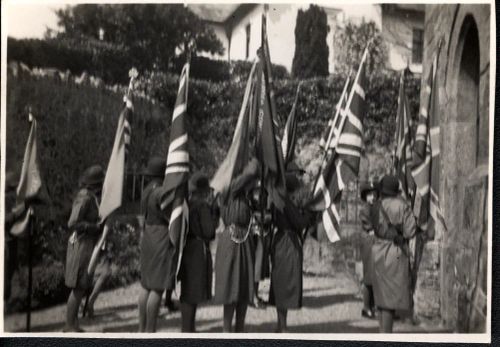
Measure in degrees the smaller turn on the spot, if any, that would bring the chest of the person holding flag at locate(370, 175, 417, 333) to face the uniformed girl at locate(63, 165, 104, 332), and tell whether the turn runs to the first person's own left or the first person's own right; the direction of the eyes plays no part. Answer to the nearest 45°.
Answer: approximately 90° to the first person's own left

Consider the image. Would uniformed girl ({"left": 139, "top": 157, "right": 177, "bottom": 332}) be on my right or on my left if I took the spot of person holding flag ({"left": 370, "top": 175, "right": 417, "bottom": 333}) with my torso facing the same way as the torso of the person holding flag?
on my left

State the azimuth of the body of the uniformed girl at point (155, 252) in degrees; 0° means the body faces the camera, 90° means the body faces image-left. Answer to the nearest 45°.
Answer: approximately 225°

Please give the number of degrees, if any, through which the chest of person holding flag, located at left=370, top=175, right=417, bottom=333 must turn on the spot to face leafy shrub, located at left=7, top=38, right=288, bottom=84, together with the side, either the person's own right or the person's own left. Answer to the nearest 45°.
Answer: approximately 90° to the person's own left

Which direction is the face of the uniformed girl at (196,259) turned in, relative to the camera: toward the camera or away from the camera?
away from the camera

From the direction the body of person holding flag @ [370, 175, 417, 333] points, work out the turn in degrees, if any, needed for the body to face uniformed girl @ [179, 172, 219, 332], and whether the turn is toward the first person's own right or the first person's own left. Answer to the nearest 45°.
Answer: approximately 90° to the first person's own left

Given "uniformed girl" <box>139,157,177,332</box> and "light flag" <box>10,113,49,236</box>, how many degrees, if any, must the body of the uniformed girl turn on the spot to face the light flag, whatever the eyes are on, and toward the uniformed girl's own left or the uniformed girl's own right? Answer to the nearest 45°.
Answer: approximately 135° to the uniformed girl's own left

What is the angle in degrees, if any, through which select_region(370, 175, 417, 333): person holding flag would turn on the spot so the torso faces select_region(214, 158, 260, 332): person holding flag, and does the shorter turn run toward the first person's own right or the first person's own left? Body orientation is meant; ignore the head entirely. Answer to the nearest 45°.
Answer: approximately 90° to the first person's own left

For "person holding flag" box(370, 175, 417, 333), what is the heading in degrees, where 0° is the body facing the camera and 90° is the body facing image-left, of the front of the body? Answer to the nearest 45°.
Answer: approximately 180°
